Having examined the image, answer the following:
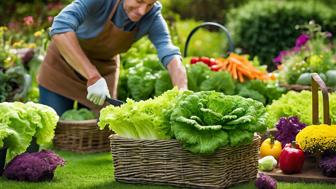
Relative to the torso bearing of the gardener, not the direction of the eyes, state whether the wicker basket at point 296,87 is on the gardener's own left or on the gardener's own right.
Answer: on the gardener's own left

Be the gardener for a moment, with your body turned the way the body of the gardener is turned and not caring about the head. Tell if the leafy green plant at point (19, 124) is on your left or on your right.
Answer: on your right

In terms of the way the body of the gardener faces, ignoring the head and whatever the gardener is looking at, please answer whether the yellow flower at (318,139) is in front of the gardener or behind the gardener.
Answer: in front

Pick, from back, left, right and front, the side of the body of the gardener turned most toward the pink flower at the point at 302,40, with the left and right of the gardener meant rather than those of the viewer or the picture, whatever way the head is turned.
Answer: left

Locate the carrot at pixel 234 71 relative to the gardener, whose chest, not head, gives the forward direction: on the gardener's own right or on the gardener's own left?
on the gardener's own left

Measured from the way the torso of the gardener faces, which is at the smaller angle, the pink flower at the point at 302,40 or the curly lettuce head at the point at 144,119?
the curly lettuce head
